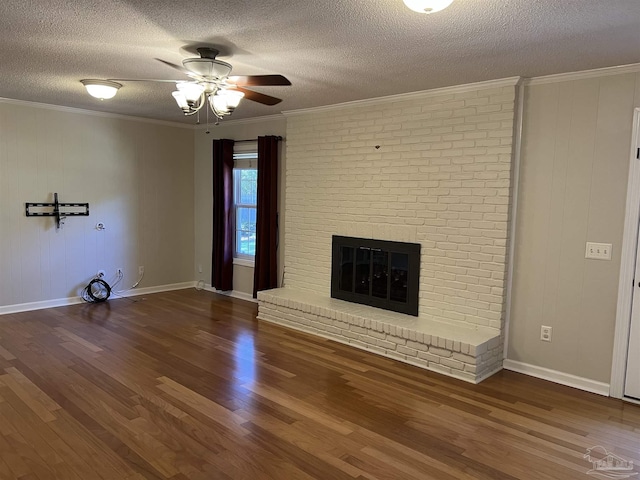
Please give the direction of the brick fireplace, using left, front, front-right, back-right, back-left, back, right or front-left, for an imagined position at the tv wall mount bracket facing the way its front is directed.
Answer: front-left

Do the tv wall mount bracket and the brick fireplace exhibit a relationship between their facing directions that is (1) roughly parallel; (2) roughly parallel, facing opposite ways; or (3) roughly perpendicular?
roughly perpendicular

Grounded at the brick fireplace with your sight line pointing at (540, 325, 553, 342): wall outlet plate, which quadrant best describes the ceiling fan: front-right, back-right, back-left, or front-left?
back-right

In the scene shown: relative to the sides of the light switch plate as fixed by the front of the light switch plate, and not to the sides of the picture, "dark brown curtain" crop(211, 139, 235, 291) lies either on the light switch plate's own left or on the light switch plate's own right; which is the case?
on the light switch plate's own right

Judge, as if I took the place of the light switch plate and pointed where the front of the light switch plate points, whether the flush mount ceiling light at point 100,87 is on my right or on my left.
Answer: on my right

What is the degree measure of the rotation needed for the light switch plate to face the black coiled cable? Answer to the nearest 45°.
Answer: approximately 90° to its right

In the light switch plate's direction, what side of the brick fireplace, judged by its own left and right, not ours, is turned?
left

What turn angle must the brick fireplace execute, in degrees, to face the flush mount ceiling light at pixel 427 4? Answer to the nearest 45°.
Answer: approximately 45° to its left

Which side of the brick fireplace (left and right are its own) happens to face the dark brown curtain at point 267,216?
right

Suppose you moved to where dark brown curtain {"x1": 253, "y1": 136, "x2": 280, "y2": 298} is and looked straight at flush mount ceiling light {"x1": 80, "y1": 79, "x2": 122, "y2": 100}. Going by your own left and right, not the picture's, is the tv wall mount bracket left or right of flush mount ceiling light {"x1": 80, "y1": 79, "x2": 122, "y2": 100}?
right
